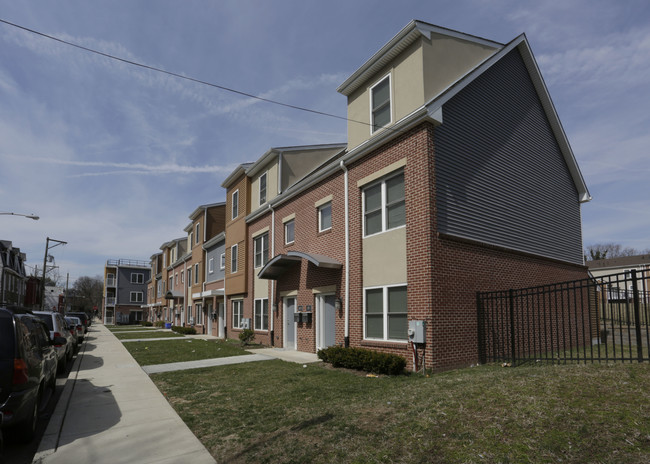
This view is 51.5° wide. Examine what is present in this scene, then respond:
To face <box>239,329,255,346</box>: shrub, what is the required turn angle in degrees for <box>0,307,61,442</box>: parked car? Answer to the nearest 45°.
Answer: approximately 45° to its right

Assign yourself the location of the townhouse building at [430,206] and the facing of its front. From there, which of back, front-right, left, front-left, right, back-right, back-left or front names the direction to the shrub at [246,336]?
right

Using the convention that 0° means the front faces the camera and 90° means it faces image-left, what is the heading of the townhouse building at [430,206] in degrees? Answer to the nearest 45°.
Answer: approximately 45°

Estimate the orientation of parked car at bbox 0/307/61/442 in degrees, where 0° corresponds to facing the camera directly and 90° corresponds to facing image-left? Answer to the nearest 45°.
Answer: approximately 180°

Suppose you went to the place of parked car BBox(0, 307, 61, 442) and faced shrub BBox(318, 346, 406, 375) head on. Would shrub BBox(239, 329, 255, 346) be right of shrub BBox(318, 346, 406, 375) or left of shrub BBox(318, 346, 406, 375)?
left
